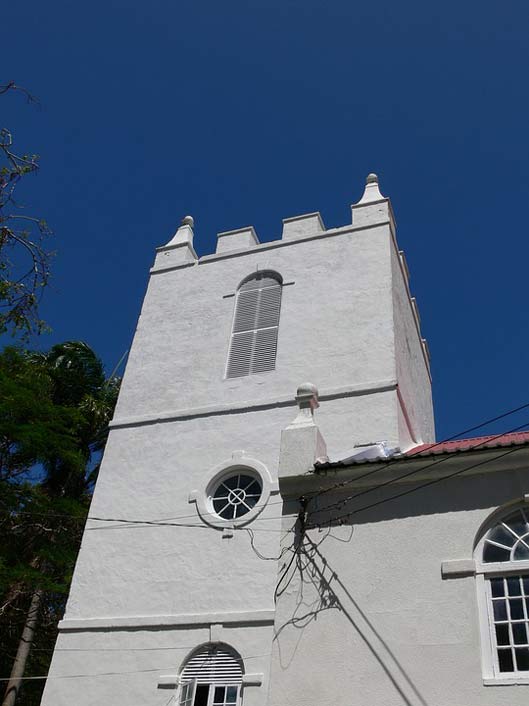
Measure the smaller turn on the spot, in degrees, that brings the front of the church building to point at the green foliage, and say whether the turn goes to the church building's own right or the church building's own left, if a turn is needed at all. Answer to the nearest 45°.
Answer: approximately 45° to the church building's own right
